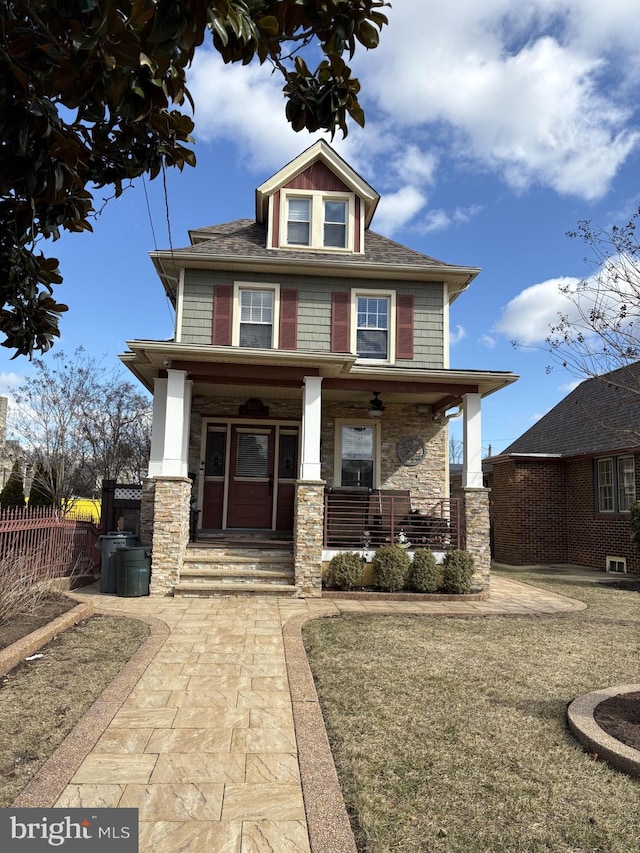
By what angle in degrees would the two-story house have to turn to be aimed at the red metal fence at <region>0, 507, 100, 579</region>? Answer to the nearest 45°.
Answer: approximately 45° to its right

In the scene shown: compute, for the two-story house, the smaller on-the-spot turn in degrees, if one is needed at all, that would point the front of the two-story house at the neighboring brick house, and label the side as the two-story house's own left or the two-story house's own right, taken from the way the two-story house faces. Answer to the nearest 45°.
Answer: approximately 135° to the two-story house's own left

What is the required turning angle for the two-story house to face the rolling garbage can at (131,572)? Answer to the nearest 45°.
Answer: approximately 45° to its right

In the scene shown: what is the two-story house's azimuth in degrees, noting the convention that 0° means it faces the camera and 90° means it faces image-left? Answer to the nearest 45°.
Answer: approximately 0°

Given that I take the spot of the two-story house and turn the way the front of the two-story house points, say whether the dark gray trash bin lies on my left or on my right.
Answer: on my right

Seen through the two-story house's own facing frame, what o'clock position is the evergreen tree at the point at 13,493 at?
The evergreen tree is roughly at 4 o'clock from the two-story house.
